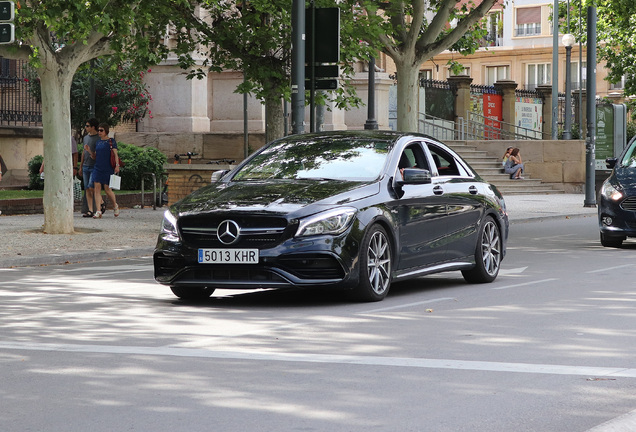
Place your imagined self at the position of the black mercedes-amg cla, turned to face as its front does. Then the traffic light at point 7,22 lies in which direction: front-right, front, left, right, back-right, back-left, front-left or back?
right

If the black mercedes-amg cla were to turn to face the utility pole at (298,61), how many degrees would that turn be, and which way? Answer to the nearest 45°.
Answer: approximately 135° to its right

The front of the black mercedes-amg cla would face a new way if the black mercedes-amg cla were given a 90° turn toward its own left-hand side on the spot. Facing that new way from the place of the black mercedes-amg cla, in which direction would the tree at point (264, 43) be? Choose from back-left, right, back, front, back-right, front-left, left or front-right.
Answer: back-left

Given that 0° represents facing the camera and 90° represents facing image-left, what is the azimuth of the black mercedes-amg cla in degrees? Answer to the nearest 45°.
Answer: approximately 45°

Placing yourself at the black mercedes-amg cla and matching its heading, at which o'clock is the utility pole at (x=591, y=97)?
The utility pole is roughly at 5 o'clock from the black mercedes-amg cla.

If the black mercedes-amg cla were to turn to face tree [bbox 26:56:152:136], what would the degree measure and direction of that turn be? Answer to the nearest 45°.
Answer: approximately 135° to its right

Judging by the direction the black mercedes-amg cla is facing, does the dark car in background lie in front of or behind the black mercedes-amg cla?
behind

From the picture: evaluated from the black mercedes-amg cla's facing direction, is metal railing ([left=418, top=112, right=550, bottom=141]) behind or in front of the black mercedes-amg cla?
behind

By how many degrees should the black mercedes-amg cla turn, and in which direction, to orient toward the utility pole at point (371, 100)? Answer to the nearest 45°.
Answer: approximately 135° to its right

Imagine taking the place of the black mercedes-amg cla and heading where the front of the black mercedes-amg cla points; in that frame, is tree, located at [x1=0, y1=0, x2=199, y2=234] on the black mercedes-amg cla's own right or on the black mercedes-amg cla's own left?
on the black mercedes-amg cla's own right
